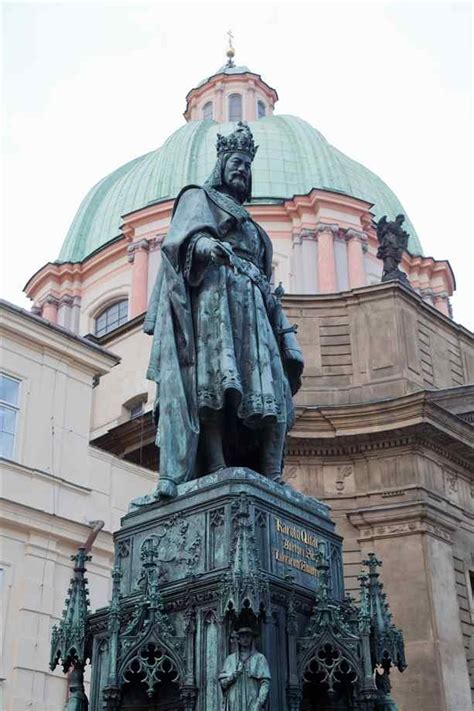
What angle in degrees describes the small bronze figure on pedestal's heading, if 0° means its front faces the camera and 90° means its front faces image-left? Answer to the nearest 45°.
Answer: approximately 0°

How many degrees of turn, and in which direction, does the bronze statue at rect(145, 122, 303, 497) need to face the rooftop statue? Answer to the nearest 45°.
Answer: approximately 135° to its left

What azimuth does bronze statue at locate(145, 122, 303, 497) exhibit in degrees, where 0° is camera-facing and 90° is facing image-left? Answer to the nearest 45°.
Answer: approximately 315°
